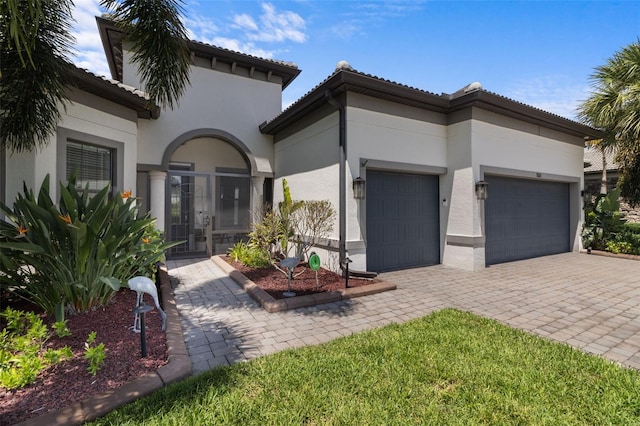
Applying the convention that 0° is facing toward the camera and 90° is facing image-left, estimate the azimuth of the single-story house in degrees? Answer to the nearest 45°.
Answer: approximately 315°

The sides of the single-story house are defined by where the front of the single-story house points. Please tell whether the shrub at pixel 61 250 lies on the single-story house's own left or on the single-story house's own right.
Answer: on the single-story house's own right
